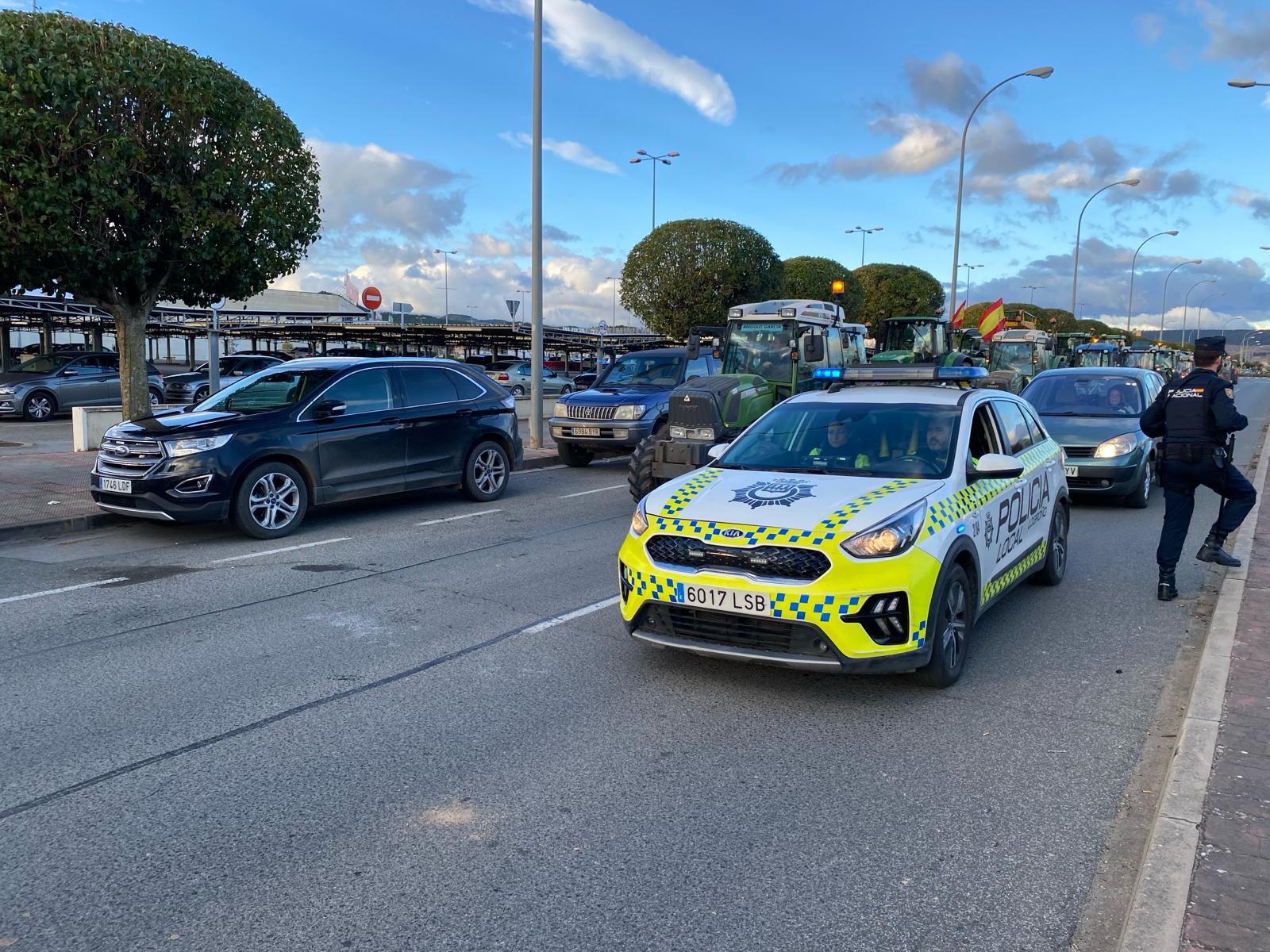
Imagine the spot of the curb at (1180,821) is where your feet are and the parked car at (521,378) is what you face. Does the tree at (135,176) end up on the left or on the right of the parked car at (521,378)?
left

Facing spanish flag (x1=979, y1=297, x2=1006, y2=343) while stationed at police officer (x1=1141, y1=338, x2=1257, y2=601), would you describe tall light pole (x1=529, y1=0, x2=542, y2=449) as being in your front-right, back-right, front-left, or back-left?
front-left

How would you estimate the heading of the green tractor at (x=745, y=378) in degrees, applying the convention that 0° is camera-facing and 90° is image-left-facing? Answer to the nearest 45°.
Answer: approximately 45°

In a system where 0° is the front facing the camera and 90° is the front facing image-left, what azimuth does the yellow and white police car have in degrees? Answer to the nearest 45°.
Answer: approximately 45°

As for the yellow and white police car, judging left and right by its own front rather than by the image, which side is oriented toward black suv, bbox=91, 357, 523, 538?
right

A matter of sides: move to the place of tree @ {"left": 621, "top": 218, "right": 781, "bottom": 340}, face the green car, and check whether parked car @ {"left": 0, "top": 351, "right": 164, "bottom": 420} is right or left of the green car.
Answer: right

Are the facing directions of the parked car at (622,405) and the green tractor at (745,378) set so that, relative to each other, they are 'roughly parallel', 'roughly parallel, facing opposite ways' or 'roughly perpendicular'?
roughly parallel

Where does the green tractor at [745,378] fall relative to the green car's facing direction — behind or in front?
in front

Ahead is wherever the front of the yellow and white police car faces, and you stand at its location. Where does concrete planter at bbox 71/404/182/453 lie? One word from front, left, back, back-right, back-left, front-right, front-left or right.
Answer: right

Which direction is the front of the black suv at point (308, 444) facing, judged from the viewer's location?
facing the viewer and to the left of the viewer

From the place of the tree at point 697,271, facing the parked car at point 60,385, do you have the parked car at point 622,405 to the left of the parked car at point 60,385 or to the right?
left

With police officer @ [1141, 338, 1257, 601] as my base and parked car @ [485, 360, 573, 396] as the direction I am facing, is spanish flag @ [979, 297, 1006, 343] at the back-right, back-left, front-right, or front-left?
front-right

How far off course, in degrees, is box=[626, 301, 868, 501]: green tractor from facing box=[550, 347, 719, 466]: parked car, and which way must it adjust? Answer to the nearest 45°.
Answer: approximately 90° to its right

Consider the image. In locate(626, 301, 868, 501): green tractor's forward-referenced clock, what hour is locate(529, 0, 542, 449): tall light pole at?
The tall light pole is roughly at 3 o'clock from the green tractor.

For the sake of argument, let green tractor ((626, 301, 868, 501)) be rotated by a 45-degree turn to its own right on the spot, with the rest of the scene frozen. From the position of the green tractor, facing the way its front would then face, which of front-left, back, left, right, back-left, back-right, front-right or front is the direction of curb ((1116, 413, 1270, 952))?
left

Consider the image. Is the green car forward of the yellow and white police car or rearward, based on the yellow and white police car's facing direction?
rearward

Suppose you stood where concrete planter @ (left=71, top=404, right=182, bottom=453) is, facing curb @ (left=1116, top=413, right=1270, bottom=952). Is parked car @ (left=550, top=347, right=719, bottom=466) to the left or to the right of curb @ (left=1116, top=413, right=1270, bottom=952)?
left

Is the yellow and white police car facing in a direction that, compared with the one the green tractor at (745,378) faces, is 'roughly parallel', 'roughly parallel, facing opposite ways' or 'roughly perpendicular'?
roughly parallel
